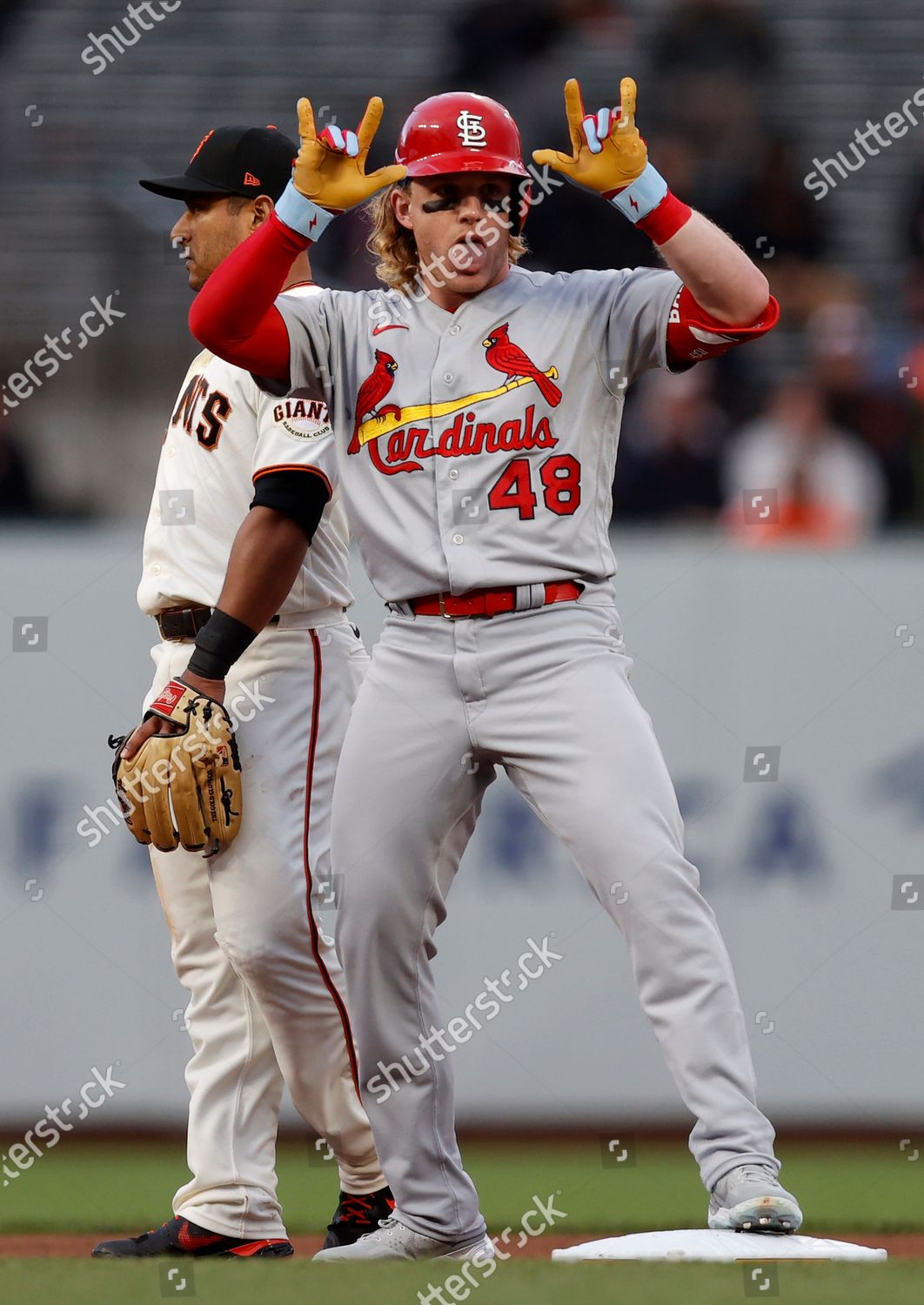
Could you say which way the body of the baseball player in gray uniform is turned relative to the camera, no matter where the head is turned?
toward the camera

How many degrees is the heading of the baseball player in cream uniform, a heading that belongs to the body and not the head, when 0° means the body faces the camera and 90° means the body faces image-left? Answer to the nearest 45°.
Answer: approximately 90°

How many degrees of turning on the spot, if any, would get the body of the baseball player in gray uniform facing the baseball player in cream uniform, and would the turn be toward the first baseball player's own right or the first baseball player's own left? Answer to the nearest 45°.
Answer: approximately 135° to the first baseball player's own right

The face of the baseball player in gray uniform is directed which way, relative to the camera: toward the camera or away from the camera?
toward the camera

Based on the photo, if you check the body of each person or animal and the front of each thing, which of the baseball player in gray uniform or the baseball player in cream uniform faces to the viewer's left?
the baseball player in cream uniform

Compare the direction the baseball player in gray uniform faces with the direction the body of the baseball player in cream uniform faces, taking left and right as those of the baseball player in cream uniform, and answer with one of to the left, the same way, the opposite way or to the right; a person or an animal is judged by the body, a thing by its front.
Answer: to the left

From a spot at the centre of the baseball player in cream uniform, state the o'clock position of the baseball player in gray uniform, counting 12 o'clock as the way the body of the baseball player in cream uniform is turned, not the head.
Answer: The baseball player in gray uniform is roughly at 8 o'clock from the baseball player in cream uniform.

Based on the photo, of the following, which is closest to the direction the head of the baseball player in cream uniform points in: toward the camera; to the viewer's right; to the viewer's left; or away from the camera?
to the viewer's left

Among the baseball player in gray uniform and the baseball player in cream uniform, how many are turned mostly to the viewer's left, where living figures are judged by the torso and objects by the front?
1
